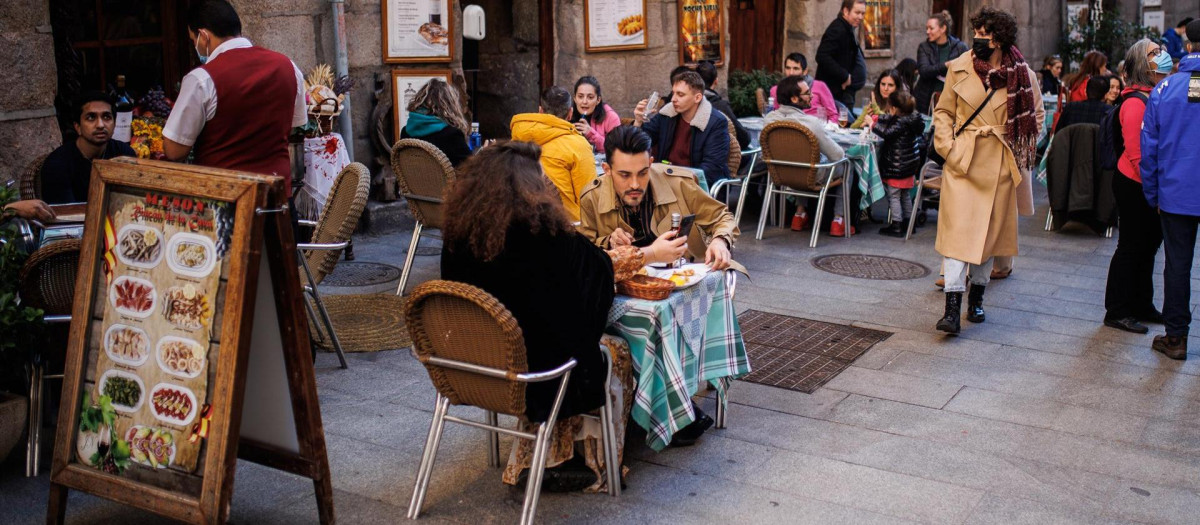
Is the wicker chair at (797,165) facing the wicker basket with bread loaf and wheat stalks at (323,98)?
no

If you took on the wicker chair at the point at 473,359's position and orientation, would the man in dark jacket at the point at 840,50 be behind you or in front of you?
in front

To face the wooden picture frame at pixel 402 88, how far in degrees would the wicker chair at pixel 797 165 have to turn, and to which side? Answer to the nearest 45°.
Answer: approximately 135° to its left

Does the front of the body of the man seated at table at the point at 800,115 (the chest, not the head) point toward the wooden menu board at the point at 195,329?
no

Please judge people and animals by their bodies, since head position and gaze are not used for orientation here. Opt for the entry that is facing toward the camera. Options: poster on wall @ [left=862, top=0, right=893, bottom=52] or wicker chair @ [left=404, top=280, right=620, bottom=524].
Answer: the poster on wall

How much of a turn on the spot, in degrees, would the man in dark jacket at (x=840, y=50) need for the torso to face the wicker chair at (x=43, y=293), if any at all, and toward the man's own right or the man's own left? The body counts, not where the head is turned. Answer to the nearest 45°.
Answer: approximately 45° to the man's own right

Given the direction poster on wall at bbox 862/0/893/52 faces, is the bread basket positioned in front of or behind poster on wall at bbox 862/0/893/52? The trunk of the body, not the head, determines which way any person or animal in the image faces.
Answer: in front

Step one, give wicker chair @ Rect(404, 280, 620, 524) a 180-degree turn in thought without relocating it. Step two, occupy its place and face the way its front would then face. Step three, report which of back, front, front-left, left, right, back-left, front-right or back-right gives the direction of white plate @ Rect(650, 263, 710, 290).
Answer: back

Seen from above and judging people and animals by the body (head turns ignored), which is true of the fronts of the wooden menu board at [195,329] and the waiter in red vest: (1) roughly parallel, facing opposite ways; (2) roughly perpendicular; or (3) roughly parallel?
roughly perpendicular

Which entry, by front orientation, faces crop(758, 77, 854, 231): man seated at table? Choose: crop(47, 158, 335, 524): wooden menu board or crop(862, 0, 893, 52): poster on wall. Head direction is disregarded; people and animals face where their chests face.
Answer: the poster on wall

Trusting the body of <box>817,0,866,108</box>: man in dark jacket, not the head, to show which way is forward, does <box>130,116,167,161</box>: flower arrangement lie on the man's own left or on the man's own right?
on the man's own right

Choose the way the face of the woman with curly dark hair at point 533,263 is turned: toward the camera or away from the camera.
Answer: away from the camera

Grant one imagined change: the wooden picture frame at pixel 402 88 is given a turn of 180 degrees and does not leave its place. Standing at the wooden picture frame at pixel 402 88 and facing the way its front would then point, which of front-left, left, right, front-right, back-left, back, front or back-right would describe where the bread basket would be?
back

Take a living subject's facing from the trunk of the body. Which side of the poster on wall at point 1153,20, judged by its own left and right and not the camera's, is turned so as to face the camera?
front

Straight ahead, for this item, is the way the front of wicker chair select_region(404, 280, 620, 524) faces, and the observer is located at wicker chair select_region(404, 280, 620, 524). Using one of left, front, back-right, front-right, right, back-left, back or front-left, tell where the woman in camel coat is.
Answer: front
